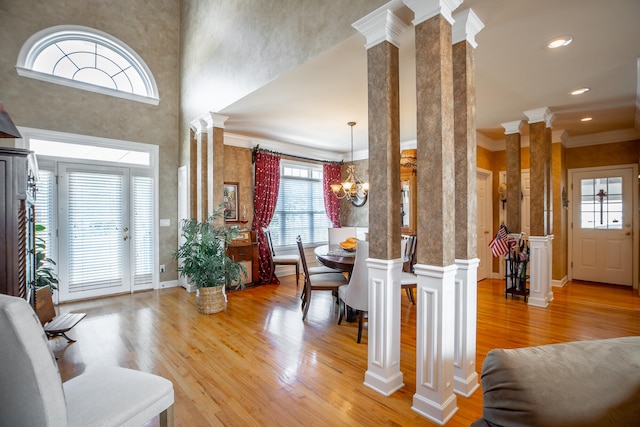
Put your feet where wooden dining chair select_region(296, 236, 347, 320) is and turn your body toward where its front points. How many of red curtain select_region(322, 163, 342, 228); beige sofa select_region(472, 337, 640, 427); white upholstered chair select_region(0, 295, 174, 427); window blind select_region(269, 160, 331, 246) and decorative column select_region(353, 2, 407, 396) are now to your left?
2

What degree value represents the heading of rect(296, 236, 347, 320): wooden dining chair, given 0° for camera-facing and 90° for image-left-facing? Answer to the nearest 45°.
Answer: approximately 270°

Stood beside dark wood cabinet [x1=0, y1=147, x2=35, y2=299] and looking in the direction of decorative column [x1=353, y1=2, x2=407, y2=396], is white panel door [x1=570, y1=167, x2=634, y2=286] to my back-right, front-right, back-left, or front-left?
front-left

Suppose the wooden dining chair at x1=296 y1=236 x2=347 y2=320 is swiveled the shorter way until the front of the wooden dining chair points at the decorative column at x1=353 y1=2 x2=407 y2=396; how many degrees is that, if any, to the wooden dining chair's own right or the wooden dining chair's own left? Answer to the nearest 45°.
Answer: approximately 90° to the wooden dining chair's own right

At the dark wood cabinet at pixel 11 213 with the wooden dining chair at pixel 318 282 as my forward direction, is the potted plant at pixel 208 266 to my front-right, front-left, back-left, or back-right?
front-left

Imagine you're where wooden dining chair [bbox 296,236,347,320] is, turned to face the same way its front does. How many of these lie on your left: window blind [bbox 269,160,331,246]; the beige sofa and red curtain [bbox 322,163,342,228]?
2

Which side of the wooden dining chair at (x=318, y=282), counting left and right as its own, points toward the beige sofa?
right

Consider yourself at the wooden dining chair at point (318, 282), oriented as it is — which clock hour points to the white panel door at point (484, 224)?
The white panel door is roughly at 11 o'clock from the wooden dining chair.

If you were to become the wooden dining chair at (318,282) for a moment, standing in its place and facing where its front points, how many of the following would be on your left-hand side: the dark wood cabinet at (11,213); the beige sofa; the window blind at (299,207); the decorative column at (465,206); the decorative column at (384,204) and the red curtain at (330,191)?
2

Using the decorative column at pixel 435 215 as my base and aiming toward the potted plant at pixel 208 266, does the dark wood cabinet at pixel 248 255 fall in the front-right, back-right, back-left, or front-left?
front-right

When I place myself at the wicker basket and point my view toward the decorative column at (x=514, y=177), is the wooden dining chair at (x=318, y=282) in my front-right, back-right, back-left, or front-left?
front-right

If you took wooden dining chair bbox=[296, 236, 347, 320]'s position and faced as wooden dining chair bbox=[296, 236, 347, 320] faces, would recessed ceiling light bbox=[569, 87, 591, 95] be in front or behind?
in front

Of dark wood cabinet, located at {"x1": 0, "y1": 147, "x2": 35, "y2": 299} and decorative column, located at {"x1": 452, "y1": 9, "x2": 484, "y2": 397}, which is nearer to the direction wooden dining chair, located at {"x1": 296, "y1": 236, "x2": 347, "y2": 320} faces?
the decorative column

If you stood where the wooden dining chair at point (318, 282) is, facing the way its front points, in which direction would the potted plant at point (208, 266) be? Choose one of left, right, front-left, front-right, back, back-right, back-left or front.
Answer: back

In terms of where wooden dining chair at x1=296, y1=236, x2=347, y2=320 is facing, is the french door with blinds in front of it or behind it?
behind

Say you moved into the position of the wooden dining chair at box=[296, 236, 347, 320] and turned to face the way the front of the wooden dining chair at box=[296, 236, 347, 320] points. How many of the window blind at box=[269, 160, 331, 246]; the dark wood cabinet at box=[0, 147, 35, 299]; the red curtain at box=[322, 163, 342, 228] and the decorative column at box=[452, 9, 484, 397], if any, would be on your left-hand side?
2

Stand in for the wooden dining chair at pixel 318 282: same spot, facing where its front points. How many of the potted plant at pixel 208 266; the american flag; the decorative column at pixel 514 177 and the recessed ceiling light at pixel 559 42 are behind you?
1

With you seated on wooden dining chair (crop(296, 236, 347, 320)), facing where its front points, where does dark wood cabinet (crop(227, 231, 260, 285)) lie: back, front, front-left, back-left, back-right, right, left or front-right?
back-left

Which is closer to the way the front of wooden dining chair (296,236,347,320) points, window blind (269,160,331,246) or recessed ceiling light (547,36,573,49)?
the recessed ceiling light
